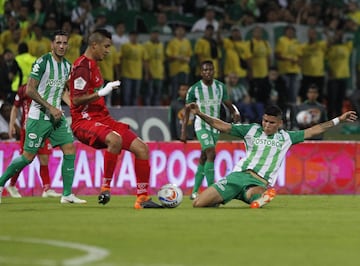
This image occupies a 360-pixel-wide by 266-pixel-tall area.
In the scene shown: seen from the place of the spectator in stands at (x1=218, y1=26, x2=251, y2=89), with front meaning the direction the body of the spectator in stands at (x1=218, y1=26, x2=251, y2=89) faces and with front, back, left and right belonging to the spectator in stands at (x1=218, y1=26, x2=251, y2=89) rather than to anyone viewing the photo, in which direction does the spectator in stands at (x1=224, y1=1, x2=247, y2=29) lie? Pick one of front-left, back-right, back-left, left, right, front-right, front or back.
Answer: back

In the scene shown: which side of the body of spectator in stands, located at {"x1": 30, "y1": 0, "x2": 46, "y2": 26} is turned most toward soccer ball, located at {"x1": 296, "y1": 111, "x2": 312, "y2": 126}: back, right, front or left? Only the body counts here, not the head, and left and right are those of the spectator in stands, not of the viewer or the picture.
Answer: left

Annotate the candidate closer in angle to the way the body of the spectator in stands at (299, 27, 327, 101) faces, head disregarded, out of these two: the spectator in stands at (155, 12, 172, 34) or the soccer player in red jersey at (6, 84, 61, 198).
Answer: the soccer player in red jersey

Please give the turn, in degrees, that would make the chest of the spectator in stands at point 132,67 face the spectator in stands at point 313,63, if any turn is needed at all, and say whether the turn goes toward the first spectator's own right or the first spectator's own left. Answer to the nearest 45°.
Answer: approximately 90° to the first spectator's own left

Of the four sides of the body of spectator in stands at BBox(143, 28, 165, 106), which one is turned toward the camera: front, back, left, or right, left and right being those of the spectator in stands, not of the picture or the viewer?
front

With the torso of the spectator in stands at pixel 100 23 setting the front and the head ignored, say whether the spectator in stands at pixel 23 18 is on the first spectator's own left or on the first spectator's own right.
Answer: on the first spectator's own right

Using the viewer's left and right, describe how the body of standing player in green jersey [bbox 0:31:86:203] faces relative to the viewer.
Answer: facing the viewer and to the right of the viewer

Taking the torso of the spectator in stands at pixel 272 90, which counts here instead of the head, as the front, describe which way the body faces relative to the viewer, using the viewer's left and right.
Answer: facing the viewer

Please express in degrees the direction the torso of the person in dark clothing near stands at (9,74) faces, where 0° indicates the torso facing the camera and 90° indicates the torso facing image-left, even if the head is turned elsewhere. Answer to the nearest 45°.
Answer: approximately 0°

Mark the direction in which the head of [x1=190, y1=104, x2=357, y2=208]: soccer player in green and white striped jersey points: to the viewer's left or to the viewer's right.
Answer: to the viewer's left

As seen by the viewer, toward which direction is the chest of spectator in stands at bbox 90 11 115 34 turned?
toward the camera

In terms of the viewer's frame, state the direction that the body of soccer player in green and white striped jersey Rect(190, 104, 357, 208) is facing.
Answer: toward the camera
